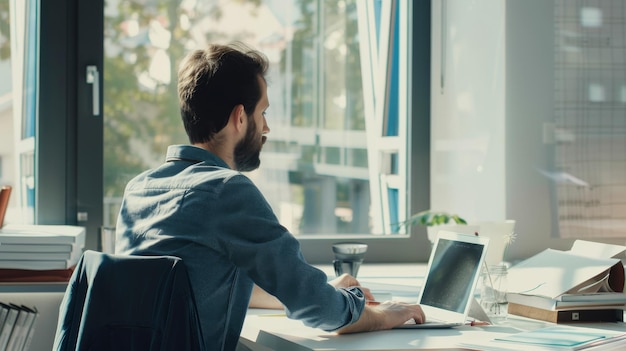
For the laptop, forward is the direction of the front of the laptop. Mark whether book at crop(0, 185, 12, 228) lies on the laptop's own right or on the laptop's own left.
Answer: on the laptop's own right

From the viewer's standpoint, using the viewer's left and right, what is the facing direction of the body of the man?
facing away from the viewer and to the right of the viewer

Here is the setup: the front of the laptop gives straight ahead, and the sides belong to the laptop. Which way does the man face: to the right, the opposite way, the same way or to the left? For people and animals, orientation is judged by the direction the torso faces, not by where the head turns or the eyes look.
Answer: the opposite way

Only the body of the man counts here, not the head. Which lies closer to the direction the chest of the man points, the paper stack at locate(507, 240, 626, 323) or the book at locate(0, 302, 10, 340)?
the paper stack

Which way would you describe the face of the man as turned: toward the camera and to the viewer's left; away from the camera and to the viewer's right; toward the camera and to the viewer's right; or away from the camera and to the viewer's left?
away from the camera and to the viewer's right

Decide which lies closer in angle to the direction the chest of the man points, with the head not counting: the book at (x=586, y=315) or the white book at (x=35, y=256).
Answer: the book

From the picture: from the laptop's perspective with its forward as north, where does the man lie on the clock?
The man is roughly at 12 o'clock from the laptop.

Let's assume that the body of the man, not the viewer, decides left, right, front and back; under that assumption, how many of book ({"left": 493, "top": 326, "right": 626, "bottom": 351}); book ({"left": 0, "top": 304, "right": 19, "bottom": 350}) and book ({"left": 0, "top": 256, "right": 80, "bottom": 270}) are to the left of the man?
2

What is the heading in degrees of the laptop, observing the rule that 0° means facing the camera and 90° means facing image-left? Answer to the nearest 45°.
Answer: approximately 45°

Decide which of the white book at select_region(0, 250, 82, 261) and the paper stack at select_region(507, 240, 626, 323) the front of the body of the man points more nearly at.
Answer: the paper stack

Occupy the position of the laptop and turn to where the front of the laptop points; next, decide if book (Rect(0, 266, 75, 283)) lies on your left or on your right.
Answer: on your right

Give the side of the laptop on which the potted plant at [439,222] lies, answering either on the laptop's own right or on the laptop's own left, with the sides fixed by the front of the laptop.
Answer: on the laptop's own right

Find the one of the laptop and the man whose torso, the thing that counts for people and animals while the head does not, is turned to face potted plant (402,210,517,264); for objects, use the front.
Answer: the man

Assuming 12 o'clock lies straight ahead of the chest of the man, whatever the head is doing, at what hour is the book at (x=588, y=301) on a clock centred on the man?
The book is roughly at 1 o'clock from the man.
